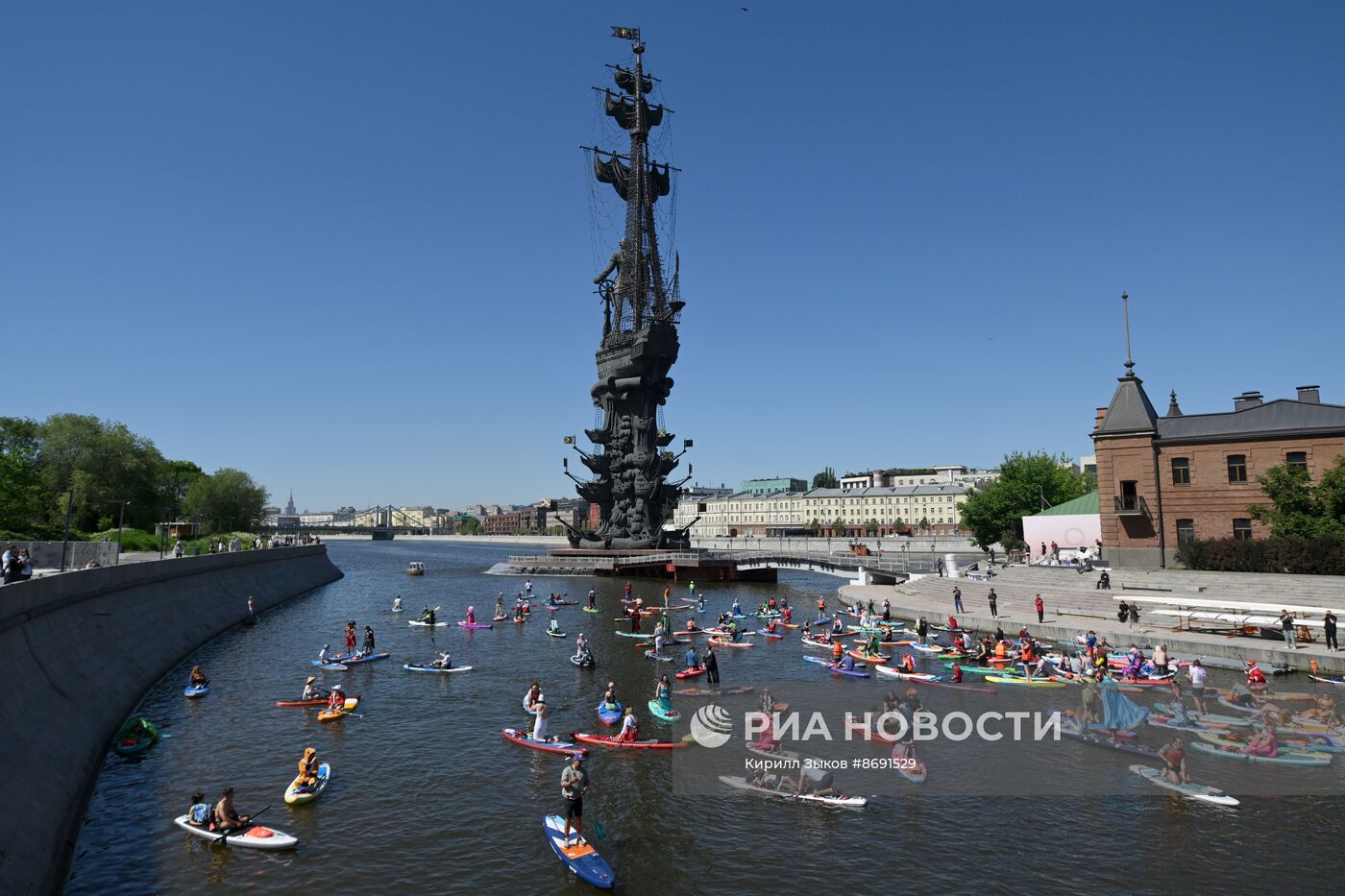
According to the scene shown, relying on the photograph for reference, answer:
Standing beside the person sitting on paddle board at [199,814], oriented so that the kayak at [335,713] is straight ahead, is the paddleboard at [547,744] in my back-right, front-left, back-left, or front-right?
front-right

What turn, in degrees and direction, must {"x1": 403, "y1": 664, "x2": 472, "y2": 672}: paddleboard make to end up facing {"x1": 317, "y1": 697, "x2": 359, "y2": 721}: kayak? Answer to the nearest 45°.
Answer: approximately 90° to its left

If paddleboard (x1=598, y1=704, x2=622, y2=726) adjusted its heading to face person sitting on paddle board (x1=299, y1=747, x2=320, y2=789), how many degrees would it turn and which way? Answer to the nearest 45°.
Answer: approximately 45° to its right

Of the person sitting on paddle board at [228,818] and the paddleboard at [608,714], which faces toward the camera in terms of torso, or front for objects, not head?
the paddleboard

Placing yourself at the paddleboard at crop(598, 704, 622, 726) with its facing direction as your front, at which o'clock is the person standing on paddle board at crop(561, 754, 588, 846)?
The person standing on paddle board is roughly at 12 o'clock from the paddleboard.

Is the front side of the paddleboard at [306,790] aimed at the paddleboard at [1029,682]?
no

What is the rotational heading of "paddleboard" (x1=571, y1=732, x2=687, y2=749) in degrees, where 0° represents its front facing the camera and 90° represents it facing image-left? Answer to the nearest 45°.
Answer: approximately 90°

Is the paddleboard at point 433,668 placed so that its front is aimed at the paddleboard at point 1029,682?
no

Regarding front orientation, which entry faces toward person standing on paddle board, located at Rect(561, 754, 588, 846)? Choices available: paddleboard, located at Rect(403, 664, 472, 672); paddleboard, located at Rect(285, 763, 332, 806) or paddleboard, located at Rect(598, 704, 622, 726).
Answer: paddleboard, located at Rect(598, 704, 622, 726)

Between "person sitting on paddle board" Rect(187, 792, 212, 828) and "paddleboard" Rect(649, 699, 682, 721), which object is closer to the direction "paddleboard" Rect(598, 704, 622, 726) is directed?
the person sitting on paddle board

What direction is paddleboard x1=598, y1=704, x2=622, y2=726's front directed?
toward the camera

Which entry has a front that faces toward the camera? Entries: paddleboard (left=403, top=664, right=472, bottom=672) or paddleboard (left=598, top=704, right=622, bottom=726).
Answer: paddleboard (left=598, top=704, right=622, bottom=726)

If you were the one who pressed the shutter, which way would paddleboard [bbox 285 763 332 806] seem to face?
facing the viewer and to the left of the viewer
